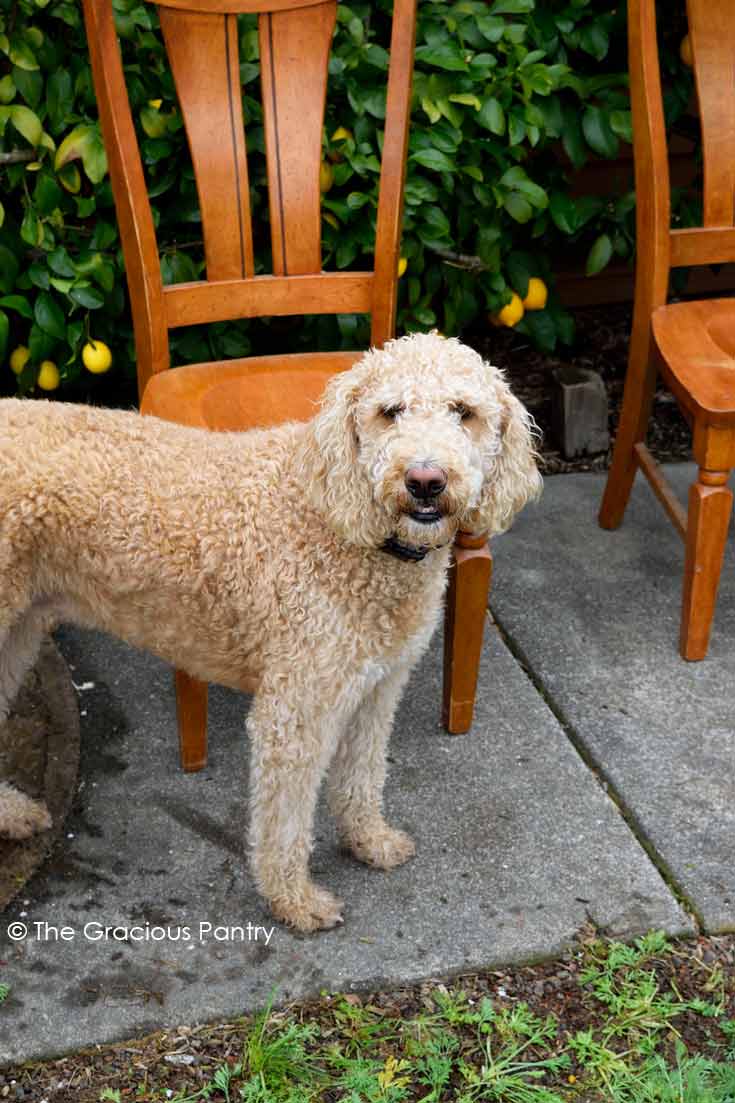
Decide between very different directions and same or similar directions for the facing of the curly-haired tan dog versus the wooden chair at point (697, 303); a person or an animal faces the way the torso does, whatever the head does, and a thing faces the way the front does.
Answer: same or similar directions

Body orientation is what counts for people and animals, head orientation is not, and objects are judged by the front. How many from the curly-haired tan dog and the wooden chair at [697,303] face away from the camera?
0

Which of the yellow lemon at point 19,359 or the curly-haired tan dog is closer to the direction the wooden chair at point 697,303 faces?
the curly-haired tan dog

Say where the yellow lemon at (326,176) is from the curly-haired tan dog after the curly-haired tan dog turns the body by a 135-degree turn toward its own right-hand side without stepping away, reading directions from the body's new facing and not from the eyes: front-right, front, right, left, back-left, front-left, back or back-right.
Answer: right

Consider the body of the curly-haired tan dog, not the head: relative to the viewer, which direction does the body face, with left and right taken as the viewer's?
facing the viewer and to the right of the viewer

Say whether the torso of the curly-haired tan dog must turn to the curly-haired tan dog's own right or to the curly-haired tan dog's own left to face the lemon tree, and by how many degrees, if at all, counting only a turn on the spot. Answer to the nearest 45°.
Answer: approximately 135° to the curly-haired tan dog's own left

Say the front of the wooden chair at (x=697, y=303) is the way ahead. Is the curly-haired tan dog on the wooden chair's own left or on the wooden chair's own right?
on the wooden chair's own right

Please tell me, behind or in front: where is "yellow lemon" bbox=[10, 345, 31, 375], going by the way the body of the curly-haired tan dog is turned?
behind

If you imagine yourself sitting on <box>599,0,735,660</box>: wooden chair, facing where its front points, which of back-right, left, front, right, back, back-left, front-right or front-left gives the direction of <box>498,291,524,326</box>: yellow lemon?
back

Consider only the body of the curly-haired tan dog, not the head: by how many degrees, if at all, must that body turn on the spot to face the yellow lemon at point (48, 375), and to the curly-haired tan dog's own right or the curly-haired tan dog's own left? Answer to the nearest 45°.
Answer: approximately 180°

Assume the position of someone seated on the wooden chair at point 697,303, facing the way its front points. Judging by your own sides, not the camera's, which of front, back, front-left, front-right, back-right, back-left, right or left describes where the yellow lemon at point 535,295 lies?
back

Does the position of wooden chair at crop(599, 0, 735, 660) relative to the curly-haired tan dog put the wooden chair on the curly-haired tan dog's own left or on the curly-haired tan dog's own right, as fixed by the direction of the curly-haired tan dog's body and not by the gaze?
on the curly-haired tan dog's own left
